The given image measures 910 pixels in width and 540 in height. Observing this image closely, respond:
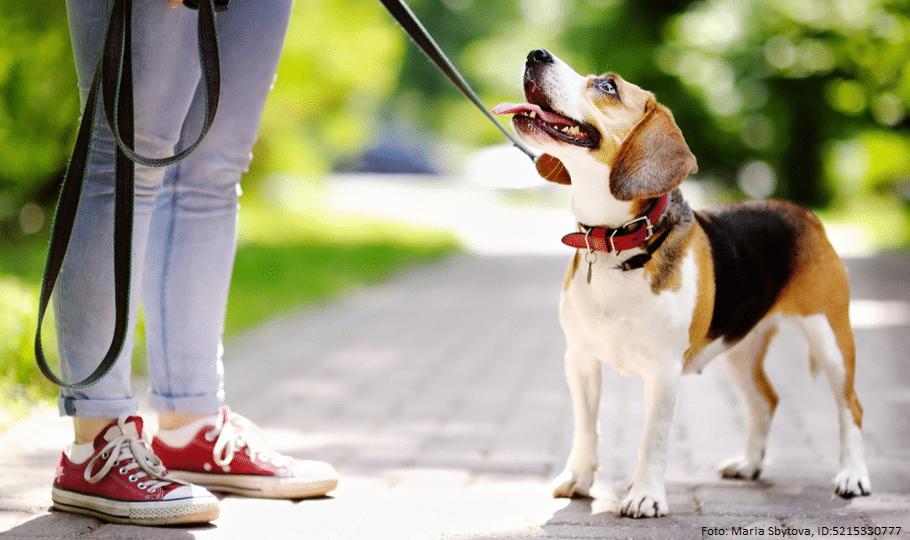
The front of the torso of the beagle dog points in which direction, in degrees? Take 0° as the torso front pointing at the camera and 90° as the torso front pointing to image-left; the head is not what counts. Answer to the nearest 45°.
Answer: approximately 45°
